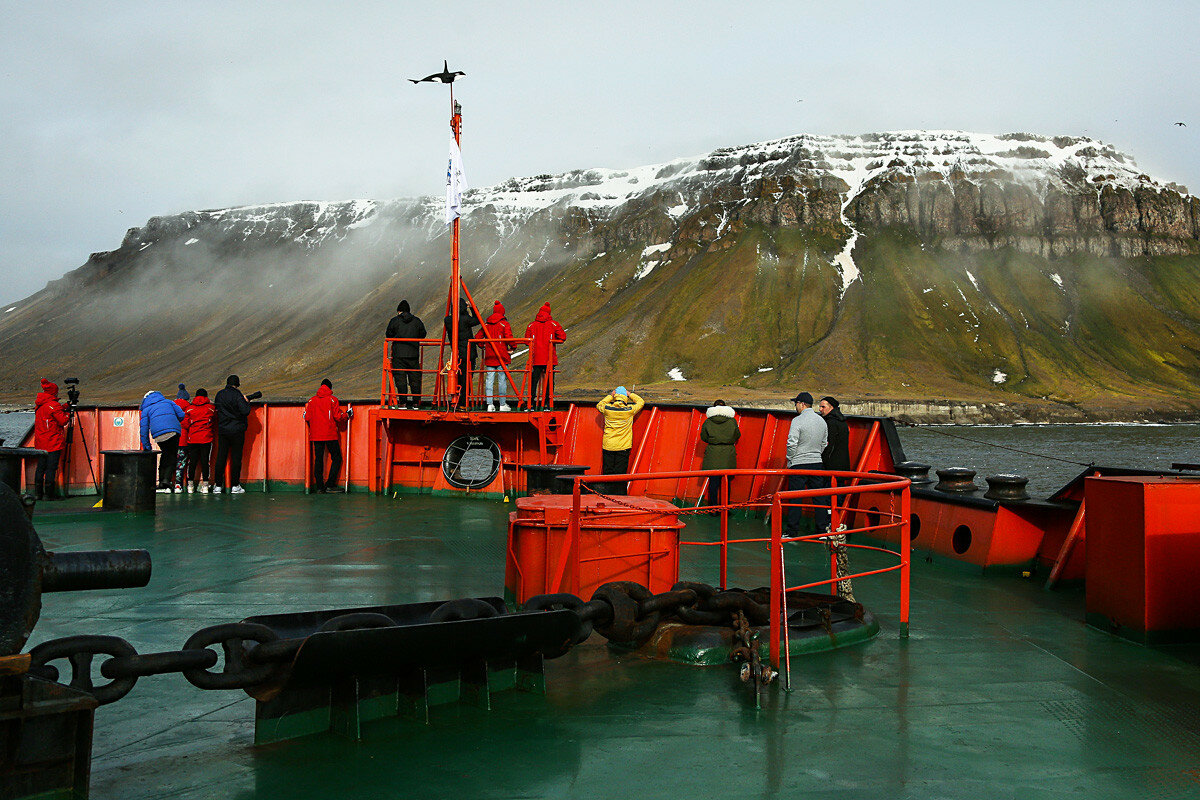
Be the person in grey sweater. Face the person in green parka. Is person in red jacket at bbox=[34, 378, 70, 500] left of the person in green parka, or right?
left

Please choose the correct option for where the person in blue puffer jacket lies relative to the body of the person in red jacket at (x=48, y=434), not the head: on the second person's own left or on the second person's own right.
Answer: on the second person's own right

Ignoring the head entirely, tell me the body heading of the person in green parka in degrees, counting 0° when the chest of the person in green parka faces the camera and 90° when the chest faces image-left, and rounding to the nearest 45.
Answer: approximately 180°

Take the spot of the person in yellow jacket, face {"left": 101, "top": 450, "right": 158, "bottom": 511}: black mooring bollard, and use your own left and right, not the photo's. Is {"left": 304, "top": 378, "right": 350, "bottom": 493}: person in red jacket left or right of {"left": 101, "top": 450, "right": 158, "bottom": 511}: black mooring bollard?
right

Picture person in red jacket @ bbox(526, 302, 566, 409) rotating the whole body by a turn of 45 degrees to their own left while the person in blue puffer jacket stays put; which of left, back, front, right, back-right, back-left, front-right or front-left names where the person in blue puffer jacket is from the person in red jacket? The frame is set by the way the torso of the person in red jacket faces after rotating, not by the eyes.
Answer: front-left

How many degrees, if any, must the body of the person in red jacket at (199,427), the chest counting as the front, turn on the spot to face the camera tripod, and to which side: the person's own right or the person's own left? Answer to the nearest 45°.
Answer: approximately 45° to the person's own left

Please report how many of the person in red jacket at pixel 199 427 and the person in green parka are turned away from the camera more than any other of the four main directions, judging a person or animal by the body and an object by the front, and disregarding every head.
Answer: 2

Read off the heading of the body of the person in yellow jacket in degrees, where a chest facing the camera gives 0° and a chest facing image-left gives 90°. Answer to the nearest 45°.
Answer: approximately 180°

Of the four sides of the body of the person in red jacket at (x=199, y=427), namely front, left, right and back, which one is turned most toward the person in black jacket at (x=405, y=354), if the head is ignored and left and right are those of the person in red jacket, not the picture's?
right

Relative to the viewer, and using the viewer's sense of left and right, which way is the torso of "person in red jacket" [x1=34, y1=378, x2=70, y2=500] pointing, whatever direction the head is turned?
facing away from the viewer and to the right of the viewer

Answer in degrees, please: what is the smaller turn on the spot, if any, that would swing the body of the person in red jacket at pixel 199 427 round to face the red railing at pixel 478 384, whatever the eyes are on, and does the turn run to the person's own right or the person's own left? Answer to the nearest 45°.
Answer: approximately 90° to the person's own right

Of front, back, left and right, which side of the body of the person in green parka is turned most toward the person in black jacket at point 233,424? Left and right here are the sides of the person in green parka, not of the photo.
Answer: left

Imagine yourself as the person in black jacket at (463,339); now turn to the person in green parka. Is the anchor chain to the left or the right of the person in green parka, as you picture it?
right

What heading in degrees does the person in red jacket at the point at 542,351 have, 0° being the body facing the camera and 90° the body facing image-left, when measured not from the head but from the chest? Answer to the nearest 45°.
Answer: approximately 180°
